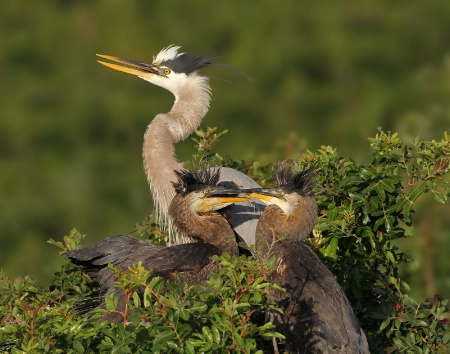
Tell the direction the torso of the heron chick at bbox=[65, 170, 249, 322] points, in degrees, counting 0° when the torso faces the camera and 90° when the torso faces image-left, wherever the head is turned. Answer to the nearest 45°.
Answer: approximately 270°

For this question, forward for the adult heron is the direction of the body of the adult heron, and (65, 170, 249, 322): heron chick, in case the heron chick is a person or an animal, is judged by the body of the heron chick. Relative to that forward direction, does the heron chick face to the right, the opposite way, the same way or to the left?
the opposite way

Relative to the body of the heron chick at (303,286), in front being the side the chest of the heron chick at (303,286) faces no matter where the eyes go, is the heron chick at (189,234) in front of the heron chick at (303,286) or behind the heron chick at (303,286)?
in front

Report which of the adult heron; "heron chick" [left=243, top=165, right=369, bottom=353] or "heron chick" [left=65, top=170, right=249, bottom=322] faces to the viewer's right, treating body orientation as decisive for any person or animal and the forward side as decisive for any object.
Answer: "heron chick" [left=65, top=170, right=249, bottom=322]

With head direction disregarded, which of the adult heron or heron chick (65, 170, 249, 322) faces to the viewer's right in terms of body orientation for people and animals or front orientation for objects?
the heron chick

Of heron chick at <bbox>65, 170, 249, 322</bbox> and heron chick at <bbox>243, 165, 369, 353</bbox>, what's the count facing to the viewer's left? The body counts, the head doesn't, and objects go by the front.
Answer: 1

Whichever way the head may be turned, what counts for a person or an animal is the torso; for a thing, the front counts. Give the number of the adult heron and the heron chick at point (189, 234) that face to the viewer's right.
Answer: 1

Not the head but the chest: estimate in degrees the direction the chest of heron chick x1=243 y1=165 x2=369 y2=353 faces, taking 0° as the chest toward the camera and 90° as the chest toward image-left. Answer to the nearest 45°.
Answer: approximately 90°

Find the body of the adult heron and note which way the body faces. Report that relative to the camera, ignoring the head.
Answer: to the viewer's left

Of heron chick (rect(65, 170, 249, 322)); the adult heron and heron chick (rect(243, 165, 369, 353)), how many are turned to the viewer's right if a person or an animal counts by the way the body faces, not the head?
1
